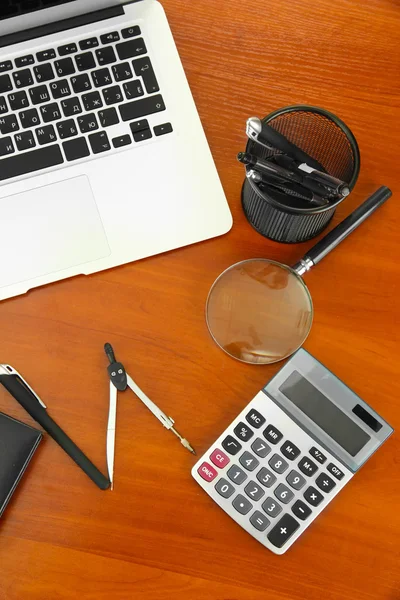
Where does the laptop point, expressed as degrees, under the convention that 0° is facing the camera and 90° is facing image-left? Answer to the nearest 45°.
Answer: approximately 0°
